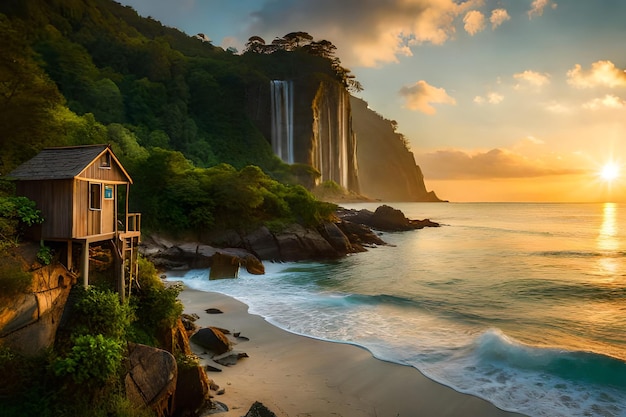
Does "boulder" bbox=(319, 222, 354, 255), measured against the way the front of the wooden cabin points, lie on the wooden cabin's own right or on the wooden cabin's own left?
on the wooden cabin's own left

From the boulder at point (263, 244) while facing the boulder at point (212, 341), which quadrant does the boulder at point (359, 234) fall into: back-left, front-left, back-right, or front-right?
back-left

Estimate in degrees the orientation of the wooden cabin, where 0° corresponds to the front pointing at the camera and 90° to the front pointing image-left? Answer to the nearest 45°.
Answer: approximately 315°
